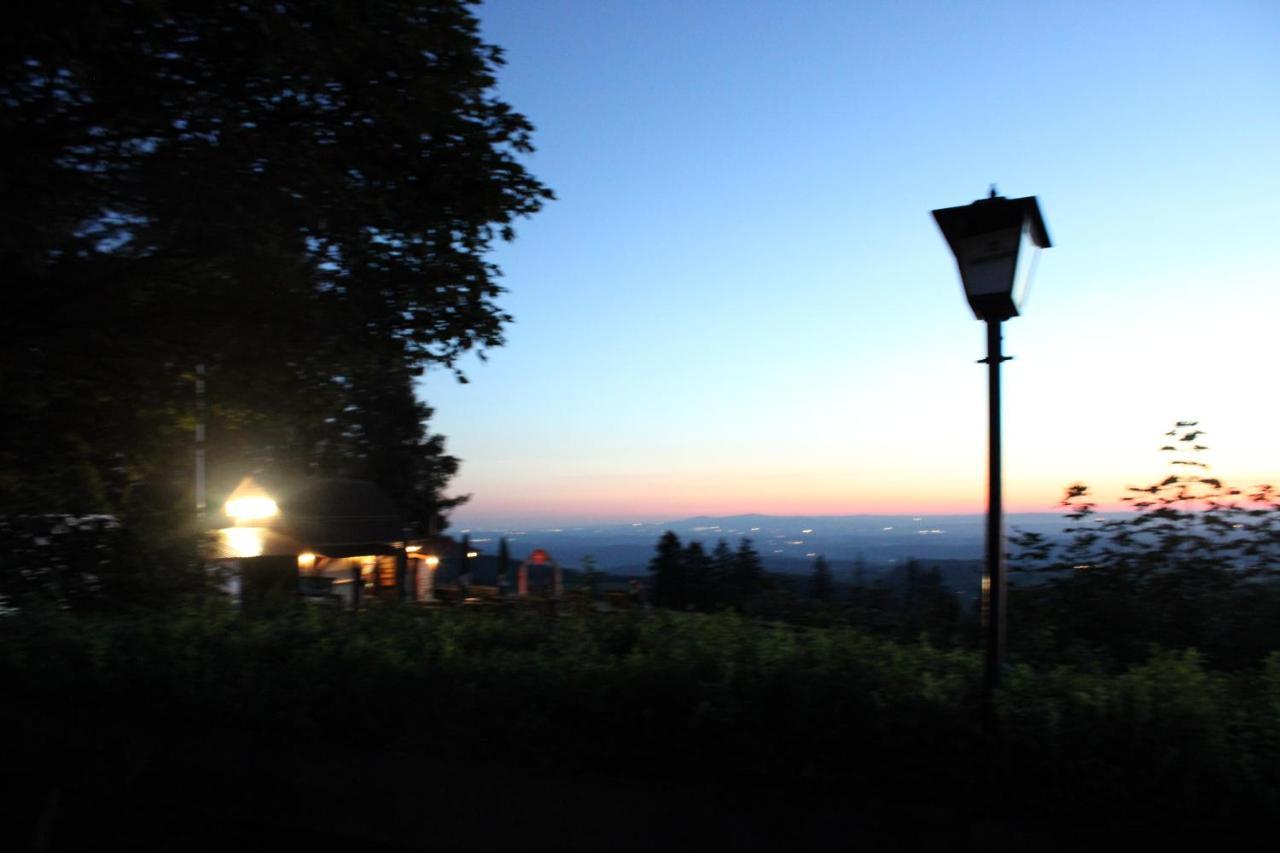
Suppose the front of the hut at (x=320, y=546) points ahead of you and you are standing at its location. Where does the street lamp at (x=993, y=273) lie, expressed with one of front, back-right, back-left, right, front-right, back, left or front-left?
front

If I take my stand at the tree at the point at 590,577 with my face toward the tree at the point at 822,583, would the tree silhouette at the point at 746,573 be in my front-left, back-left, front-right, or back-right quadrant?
front-left

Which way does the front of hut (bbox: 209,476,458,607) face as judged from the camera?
facing the viewer

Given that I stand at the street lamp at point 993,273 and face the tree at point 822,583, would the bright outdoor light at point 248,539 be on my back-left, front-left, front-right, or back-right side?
front-left
